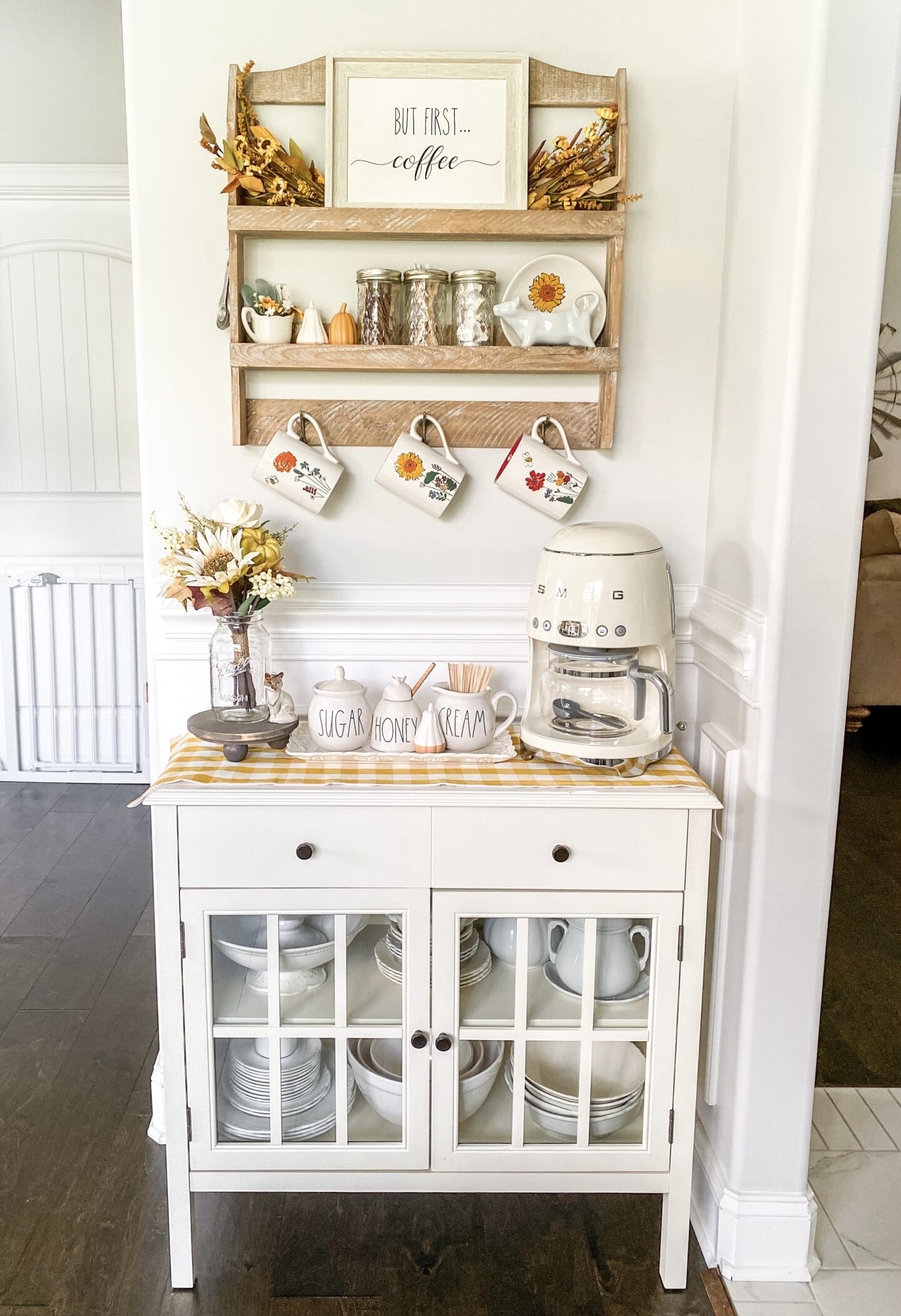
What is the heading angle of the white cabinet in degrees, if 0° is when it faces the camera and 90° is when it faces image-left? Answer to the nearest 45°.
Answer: approximately 0°
